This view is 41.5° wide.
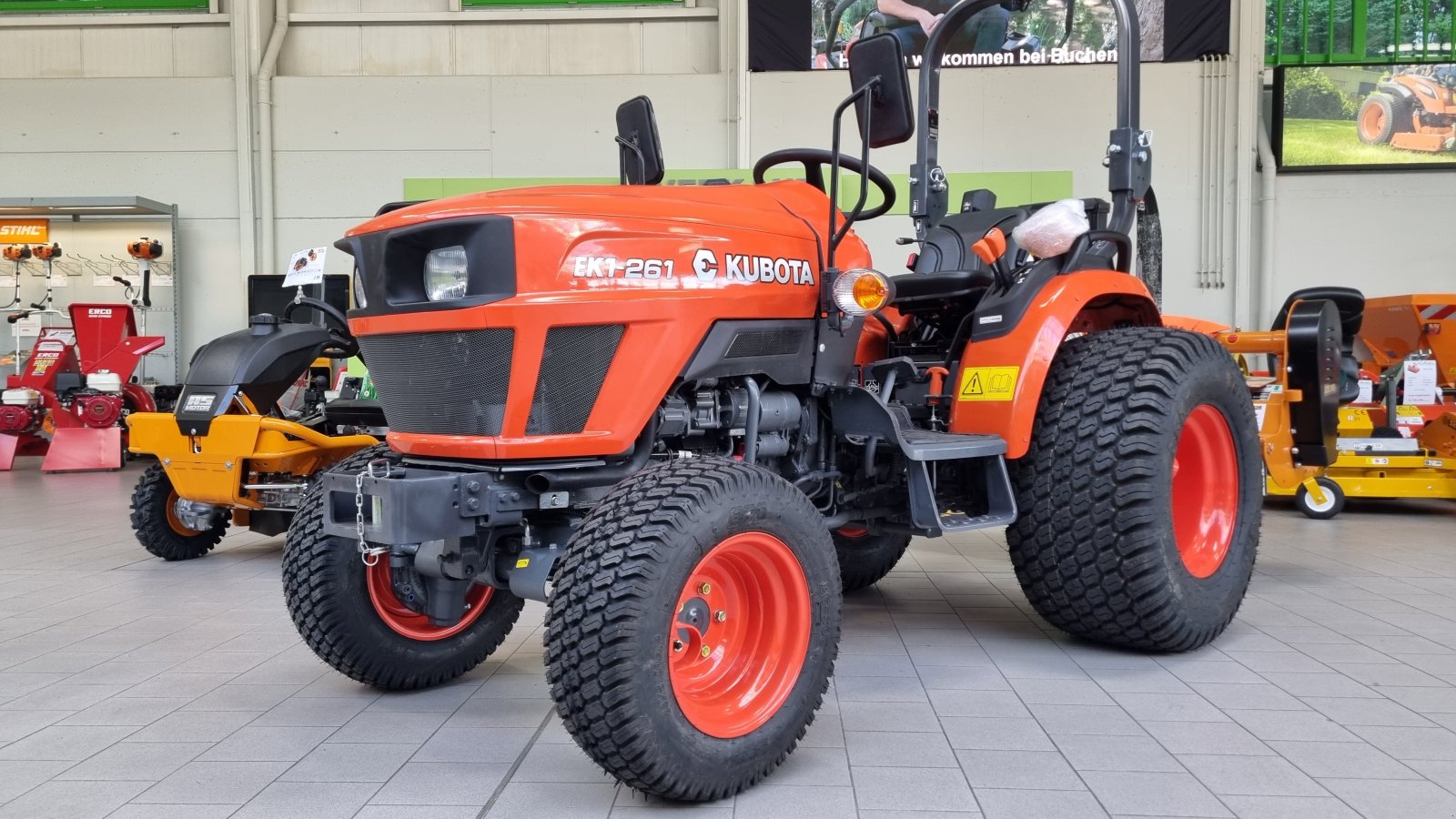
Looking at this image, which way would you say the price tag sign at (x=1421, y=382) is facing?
toward the camera

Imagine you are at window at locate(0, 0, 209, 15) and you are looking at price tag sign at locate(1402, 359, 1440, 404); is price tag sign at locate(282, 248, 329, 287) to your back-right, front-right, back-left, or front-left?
front-right

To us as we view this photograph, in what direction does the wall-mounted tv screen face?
facing the viewer

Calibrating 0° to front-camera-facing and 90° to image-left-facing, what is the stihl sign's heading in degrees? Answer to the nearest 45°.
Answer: approximately 0°

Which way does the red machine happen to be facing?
toward the camera

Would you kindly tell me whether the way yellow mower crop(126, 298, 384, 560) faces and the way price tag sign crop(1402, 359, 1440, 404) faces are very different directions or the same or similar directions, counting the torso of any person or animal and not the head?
same or similar directions

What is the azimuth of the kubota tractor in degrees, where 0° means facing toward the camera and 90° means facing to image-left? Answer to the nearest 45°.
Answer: approximately 45°

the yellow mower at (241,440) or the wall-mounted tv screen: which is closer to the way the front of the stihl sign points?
the yellow mower

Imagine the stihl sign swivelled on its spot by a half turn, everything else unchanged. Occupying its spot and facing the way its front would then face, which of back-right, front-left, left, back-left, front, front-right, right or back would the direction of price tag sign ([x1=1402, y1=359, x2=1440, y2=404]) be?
back-right

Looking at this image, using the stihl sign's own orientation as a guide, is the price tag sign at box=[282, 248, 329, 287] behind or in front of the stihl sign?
in front

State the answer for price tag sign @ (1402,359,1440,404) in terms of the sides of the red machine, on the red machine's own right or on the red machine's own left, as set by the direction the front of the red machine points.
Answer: on the red machine's own left
